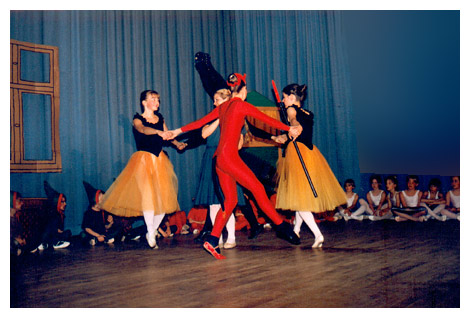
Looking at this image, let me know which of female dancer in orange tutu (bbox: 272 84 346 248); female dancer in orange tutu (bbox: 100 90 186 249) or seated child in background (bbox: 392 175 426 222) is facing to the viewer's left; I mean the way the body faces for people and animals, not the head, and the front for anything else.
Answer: female dancer in orange tutu (bbox: 272 84 346 248)

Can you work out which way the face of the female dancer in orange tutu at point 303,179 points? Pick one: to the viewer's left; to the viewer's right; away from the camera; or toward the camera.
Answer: to the viewer's left

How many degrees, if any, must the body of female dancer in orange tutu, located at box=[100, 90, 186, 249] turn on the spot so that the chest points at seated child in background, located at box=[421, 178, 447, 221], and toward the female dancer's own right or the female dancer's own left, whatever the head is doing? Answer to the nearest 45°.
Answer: approximately 45° to the female dancer's own left

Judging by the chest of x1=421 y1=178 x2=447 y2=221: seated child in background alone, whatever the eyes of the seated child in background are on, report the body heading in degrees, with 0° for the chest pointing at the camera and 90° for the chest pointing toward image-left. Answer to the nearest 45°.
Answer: approximately 0°

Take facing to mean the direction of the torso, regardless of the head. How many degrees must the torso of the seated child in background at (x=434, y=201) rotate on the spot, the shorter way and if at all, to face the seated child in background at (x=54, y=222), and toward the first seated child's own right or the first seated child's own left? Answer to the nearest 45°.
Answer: approximately 45° to the first seated child's own right

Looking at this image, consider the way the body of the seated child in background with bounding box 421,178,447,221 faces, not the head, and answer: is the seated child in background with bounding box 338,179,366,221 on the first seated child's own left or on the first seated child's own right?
on the first seated child's own right

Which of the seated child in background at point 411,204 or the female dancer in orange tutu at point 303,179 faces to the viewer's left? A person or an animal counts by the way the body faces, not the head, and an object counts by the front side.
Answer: the female dancer in orange tutu

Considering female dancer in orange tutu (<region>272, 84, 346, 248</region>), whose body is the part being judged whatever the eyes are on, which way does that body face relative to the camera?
to the viewer's left

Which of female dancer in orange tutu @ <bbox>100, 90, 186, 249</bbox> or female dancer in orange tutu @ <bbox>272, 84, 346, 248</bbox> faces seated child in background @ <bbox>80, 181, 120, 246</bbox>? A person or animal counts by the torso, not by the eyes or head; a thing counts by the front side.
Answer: female dancer in orange tutu @ <bbox>272, 84, 346, 248</bbox>

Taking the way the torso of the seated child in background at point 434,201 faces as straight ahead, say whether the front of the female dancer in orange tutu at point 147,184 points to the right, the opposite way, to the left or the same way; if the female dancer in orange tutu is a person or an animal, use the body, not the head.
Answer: to the left

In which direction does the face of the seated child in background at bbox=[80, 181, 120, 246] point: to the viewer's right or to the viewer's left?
to the viewer's right

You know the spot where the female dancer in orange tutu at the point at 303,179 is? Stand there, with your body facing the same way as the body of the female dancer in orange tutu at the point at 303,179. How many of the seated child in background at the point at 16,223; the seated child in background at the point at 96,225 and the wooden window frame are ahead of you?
3

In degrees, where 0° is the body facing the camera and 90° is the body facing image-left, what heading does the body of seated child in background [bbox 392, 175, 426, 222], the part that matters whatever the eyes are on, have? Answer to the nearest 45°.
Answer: approximately 0°
